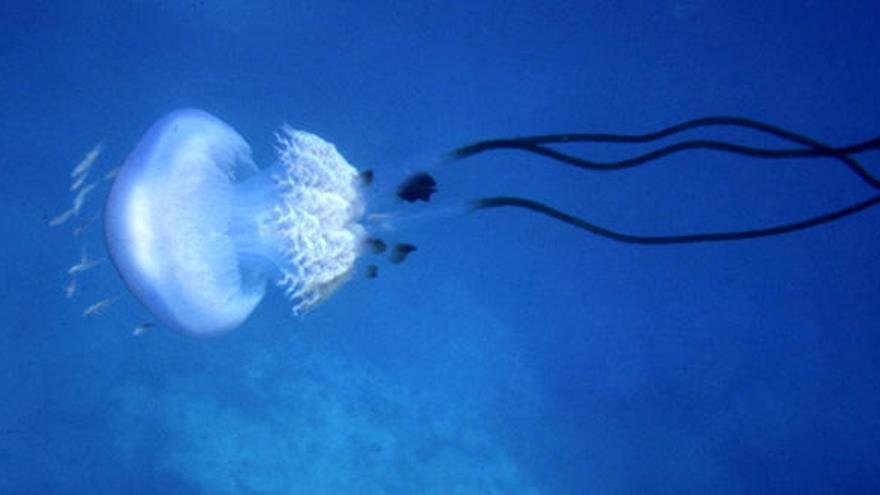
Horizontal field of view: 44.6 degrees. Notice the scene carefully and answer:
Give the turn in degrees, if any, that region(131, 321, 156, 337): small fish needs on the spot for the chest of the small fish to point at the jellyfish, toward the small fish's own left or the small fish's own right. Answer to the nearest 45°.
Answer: approximately 180°

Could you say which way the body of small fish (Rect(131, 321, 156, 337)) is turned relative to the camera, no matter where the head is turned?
to the viewer's left
